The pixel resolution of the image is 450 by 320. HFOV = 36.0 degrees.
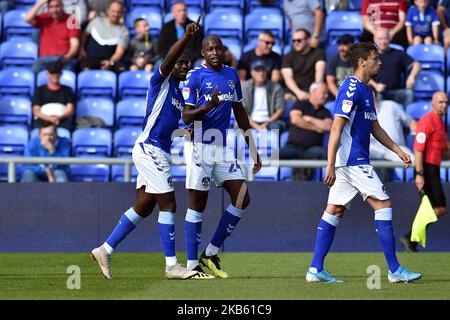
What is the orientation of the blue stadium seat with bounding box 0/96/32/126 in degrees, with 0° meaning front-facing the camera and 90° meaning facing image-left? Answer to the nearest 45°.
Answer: approximately 0°

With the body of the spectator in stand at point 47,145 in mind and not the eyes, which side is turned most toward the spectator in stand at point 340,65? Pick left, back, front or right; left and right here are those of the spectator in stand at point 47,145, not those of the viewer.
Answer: left

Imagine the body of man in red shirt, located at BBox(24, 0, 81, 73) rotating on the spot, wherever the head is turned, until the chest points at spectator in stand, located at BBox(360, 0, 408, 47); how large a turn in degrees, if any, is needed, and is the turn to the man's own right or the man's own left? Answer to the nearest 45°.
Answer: approximately 90° to the man's own left
